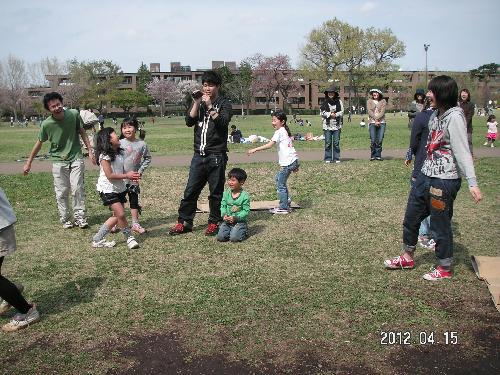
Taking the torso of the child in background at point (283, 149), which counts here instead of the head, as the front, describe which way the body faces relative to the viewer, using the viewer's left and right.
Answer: facing to the left of the viewer

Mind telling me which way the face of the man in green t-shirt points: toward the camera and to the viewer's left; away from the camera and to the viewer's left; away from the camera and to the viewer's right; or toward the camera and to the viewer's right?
toward the camera and to the viewer's right

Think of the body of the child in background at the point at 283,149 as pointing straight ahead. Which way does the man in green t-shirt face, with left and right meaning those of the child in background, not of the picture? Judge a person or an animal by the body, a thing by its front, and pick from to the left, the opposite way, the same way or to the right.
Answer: to the left

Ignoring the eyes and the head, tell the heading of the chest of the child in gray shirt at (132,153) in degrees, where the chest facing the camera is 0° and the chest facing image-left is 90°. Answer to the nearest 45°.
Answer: approximately 0°

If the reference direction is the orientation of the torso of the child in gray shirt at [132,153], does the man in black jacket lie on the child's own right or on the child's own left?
on the child's own left

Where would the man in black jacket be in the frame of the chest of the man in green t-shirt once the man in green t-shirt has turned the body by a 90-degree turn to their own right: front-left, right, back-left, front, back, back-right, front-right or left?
back-left

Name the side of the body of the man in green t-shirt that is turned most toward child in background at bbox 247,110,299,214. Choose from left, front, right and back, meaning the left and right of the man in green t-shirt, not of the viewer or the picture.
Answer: left

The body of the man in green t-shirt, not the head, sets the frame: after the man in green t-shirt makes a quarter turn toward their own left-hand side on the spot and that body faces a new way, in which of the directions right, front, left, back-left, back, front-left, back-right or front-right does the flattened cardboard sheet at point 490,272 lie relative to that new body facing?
front-right

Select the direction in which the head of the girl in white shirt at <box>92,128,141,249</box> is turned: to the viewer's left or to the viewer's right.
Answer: to the viewer's right

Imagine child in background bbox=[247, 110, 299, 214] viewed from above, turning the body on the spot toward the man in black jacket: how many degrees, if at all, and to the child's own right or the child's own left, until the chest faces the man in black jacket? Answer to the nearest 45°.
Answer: approximately 45° to the child's own left

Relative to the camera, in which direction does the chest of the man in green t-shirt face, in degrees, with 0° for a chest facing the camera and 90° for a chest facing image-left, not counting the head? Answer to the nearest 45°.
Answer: approximately 0°
